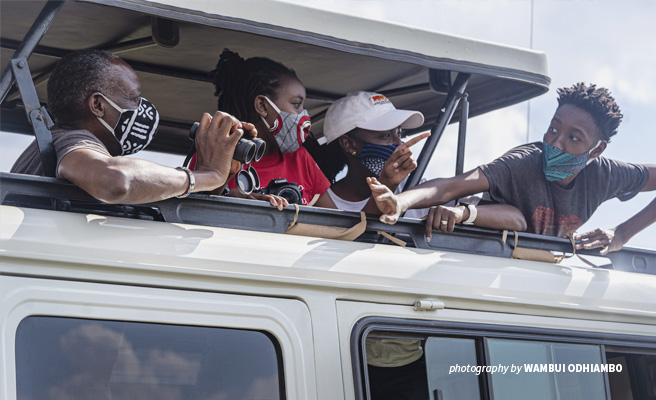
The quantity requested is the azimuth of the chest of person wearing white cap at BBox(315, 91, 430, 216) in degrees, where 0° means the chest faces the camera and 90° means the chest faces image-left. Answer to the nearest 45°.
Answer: approximately 315°

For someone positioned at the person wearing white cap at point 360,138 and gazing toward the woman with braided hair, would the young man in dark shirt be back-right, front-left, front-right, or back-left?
back-left
